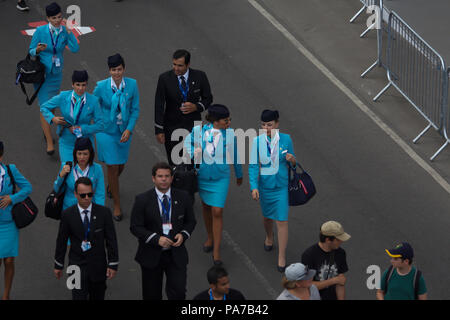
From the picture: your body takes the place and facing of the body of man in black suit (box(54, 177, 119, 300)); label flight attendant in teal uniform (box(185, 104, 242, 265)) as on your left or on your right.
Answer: on your left

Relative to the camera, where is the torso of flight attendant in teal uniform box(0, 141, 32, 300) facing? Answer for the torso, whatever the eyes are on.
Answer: toward the camera

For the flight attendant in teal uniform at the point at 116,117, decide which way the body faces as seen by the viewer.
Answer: toward the camera

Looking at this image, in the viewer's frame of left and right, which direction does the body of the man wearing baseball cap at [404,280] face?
facing the viewer and to the left of the viewer

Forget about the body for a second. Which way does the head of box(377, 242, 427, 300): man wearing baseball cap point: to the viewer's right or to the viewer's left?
to the viewer's left

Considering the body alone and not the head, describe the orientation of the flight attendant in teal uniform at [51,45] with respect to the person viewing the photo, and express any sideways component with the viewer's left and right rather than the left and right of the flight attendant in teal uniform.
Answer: facing the viewer

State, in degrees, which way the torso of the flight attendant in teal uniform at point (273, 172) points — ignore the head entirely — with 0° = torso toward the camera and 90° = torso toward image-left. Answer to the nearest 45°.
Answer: approximately 0°

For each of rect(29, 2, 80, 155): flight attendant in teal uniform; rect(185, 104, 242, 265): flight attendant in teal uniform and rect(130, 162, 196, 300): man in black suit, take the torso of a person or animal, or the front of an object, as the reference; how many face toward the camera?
3

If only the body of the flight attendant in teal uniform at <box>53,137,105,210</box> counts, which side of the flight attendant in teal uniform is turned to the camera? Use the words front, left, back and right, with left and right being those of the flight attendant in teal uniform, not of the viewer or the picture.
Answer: front
